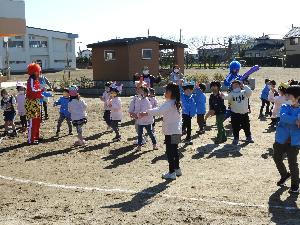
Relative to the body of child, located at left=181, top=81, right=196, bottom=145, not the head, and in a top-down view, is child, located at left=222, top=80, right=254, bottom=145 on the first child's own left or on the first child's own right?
on the first child's own left

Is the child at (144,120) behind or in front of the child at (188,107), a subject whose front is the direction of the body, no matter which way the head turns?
in front

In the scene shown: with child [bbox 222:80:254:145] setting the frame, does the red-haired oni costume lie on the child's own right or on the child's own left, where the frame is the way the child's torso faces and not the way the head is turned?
on the child's own right

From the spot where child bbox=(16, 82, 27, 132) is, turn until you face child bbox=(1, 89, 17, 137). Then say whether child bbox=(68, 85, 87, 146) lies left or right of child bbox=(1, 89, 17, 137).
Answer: left

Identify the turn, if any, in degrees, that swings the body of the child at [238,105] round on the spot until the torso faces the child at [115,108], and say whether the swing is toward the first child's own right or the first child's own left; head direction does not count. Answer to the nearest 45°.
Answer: approximately 90° to the first child's own right

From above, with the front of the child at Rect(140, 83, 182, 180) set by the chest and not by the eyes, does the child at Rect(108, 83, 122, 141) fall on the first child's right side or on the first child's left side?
on the first child's right side

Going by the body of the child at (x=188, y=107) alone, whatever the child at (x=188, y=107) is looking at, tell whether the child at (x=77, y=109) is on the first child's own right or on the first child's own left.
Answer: on the first child's own right
